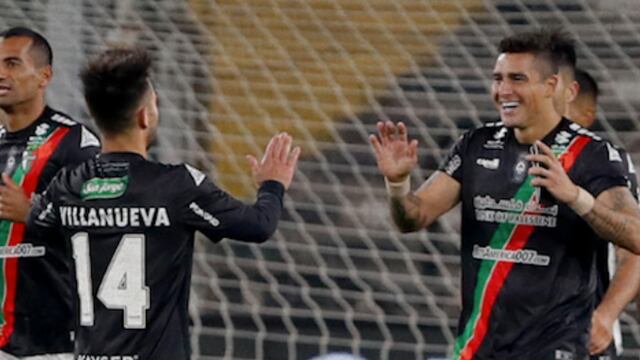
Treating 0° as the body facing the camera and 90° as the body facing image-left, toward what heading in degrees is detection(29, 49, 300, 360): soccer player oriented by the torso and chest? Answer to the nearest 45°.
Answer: approximately 225°

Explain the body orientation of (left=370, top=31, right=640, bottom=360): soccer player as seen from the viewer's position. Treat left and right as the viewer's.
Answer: facing the viewer and to the left of the viewer

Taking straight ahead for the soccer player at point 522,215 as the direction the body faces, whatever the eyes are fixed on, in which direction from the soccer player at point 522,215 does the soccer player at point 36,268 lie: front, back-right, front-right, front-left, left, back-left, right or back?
front-right

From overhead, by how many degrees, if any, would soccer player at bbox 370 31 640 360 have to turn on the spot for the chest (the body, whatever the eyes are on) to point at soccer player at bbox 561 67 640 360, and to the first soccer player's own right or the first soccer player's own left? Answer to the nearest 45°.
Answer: approximately 180°

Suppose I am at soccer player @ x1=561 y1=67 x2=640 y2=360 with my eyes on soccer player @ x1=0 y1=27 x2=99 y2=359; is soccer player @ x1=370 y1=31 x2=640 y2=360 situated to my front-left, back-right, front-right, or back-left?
front-left

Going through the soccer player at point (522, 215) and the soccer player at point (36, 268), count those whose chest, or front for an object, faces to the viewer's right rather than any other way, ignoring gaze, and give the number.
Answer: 0

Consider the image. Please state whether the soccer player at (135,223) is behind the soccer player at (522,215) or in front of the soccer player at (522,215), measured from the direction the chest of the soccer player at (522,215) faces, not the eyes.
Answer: in front

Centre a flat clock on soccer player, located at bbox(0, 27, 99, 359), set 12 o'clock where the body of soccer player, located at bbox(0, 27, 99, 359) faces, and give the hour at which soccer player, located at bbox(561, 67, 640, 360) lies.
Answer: soccer player, located at bbox(561, 67, 640, 360) is roughly at 8 o'clock from soccer player, located at bbox(0, 27, 99, 359).

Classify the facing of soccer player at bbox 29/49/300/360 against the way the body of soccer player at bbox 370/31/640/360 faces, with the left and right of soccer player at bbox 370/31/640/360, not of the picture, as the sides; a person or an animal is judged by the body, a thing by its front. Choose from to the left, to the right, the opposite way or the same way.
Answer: the opposite way

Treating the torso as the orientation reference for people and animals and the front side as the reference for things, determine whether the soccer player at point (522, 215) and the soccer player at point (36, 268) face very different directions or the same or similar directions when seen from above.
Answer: same or similar directions

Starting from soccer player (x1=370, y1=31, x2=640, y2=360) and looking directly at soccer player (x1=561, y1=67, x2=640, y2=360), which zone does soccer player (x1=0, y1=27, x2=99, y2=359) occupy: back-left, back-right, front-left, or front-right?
back-left

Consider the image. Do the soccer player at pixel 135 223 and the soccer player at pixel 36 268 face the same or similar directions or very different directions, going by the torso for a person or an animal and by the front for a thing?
very different directions

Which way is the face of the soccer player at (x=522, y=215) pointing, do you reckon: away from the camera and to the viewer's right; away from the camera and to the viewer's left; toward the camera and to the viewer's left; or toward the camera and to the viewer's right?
toward the camera and to the viewer's left

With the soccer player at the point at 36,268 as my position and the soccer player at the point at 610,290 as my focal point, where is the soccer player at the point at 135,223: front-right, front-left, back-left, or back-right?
front-right
